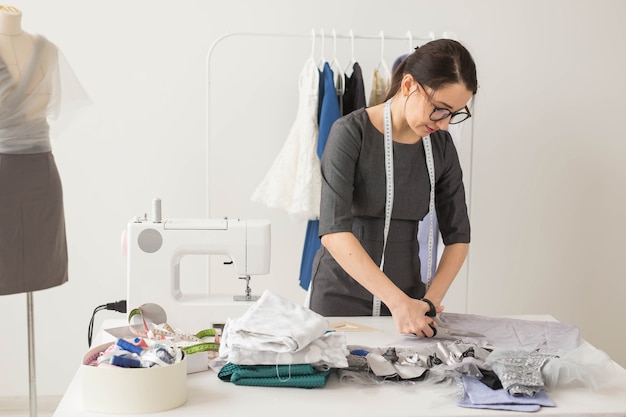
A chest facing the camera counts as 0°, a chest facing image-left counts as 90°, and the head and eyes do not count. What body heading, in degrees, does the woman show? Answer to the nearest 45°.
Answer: approximately 315°

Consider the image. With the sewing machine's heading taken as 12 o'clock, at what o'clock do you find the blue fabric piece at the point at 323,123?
The blue fabric piece is roughly at 1 o'clock from the sewing machine.

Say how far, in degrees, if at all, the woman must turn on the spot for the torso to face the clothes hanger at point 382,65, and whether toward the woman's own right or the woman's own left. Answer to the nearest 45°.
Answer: approximately 135° to the woman's own left

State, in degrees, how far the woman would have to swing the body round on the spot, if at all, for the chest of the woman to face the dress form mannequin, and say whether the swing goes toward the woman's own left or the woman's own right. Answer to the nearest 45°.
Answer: approximately 135° to the woman's own right

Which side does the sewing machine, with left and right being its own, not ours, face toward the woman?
right

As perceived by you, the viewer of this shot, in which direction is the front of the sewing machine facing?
facing away from the viewer

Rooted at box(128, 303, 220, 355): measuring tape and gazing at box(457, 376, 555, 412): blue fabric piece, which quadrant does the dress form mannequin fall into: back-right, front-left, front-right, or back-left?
back-left

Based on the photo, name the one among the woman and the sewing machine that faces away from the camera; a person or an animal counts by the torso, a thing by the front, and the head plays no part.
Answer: the sewing machine

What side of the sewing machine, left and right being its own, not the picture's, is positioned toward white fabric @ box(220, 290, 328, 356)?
back

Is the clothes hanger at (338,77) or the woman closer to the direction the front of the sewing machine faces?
the clothes hanger
